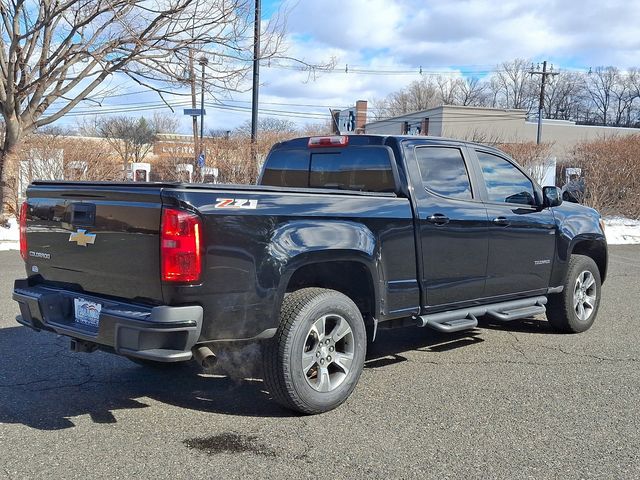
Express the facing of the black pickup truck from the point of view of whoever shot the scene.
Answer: facing away from the viewer and to the right of the viewer
